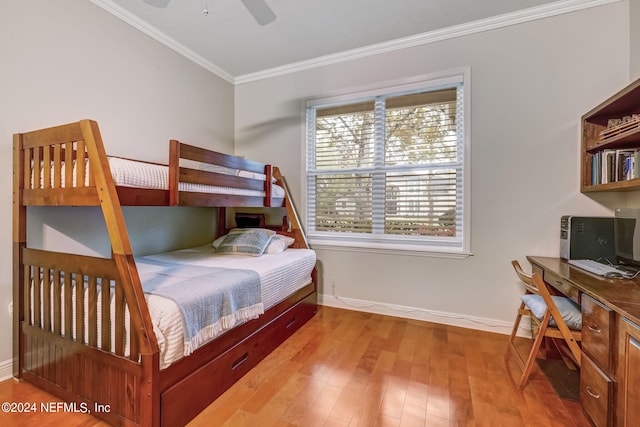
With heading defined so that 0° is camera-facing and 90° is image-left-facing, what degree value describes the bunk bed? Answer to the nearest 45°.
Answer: approximately 45°

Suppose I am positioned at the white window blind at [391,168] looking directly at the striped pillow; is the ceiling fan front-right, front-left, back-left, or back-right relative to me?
front-left

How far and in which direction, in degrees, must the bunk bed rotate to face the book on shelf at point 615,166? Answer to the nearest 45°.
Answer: approximately 45° to its left

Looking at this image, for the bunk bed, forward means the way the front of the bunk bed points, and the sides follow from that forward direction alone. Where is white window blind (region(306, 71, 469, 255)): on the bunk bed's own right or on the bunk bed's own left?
on the bunk bed's own left

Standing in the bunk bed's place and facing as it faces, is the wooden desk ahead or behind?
ahead
